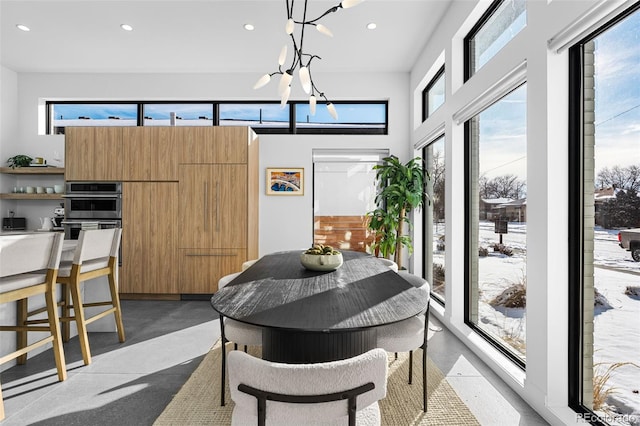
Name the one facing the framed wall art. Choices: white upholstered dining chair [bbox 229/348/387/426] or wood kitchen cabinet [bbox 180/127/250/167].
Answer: the white upholstered dining chair

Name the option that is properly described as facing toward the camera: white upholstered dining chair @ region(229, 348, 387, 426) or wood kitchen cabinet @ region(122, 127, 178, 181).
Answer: the wood kitchen cabinet

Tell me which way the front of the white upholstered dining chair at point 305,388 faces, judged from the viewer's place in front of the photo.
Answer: facing away from the viewer

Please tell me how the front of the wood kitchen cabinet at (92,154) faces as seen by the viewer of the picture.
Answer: facing the viewer

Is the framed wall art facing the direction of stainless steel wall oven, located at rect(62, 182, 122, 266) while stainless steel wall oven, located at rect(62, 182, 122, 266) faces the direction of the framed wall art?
no

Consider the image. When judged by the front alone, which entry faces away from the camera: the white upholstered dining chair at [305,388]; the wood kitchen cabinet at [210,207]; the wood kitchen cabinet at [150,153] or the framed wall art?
the white upholstered dining chair

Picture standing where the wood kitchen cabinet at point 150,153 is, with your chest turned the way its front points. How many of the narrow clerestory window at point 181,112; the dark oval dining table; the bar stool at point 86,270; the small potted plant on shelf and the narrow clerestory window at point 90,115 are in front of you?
2

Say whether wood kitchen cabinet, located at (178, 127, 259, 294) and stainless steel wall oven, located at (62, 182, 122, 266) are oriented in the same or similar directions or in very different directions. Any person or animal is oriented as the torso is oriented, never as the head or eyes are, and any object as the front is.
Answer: same or similar directions

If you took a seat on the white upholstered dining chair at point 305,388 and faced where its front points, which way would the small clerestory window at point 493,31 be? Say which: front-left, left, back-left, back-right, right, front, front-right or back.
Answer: front-right

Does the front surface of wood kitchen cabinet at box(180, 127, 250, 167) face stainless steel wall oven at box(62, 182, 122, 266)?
no

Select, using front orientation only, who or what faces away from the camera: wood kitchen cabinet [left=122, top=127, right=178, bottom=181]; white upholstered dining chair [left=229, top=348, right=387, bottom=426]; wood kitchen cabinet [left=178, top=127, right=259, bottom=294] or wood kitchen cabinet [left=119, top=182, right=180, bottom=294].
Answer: the white upholstered dining chair

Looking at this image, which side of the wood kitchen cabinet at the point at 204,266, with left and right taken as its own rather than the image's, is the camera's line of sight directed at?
front

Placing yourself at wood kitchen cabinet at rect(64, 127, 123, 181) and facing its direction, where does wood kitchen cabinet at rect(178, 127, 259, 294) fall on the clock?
wood kitchen cabinet at rect(178, 127, 259, 294) is roughly at 10 o'clock from wood kitchen cabinet at rect(64, 127, 123, 181).

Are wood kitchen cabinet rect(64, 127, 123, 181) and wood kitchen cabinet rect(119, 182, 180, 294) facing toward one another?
no

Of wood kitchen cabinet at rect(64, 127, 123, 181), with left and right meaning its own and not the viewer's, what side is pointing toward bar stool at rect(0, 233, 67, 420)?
front

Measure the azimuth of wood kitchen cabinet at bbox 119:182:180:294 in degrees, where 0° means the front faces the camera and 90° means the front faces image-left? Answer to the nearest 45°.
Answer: approximately 0°

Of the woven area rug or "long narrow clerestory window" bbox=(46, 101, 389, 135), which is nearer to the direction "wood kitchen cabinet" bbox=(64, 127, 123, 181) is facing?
the woven area rug

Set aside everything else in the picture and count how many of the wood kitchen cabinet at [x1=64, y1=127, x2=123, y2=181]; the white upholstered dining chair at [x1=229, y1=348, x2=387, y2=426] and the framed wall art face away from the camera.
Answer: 1
